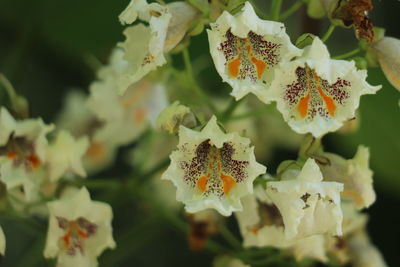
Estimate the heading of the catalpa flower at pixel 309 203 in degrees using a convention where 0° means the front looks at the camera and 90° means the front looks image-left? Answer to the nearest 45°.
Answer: approximately 0°

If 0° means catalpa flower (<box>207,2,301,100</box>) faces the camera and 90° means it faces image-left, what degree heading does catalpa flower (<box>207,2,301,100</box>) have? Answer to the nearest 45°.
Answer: approximately 0°
